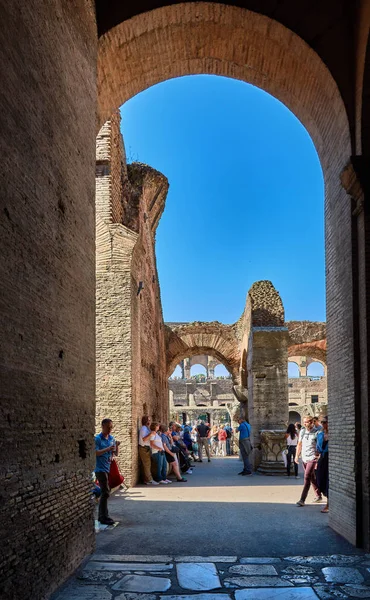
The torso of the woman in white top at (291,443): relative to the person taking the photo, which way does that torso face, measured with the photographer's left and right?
facing away from the viewer

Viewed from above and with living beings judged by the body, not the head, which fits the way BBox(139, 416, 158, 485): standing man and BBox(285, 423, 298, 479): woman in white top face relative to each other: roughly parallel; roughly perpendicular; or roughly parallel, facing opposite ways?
roughly perpendicular

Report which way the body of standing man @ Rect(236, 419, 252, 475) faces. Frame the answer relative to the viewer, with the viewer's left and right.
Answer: facing to the left of the viewer

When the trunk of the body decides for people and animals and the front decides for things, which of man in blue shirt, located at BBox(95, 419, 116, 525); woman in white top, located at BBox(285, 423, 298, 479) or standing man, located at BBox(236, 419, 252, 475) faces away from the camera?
the woman in white top

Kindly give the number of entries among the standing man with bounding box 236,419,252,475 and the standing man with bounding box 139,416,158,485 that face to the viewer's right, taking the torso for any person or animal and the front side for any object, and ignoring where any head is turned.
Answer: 1

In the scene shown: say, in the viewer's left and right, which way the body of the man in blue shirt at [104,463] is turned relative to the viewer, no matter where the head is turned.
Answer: facing the viewer and to the right of the viewer

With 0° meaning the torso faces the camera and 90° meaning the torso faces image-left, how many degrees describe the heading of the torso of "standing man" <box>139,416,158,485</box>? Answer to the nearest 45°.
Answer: approximately 270°

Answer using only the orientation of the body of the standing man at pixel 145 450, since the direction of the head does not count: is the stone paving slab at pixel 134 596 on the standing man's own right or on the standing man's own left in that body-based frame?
on the standing man's own right

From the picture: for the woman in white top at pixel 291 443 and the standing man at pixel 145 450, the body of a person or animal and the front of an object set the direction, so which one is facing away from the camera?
the woman in white top

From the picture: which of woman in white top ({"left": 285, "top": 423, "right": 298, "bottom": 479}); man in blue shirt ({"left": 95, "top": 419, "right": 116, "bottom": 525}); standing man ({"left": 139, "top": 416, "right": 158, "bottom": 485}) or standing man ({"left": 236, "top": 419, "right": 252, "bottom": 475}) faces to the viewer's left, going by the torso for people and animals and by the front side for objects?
standing man ({"left": 236, "top": 419, "right": 252, "bottom": 475})

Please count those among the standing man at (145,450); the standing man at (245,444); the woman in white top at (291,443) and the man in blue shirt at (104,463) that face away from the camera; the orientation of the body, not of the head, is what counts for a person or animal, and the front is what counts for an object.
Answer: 1

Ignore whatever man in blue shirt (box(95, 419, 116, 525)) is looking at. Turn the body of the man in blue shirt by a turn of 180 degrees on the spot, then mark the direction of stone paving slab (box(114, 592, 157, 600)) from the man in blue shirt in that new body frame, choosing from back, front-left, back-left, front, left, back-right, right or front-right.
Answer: back-left
